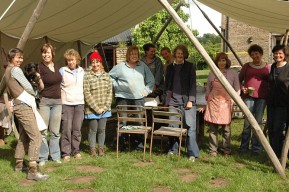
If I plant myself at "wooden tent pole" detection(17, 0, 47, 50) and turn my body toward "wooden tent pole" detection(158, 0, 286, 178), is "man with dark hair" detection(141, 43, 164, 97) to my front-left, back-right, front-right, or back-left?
front-left

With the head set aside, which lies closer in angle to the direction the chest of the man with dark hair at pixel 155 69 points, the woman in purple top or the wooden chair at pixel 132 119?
the wooden chair

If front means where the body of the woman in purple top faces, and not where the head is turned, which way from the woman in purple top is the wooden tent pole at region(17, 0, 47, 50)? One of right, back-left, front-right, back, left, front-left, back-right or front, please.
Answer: front-right

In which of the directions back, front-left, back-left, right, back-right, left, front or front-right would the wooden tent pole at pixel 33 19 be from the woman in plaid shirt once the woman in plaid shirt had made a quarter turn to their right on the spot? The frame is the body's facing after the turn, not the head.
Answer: front-left

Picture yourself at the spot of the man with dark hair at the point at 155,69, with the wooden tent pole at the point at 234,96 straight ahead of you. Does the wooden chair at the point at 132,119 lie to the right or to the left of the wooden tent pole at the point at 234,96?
right

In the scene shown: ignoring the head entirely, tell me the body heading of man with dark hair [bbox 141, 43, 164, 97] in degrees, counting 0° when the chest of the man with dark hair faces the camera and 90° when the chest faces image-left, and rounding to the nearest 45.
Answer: approximately 0°

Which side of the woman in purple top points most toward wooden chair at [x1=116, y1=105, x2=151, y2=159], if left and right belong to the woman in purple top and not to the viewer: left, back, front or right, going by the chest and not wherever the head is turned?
right

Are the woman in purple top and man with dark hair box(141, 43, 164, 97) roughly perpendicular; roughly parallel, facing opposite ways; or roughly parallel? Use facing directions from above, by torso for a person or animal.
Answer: roughly parallel

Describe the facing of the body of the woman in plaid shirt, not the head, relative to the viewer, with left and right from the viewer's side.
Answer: facing the viewer

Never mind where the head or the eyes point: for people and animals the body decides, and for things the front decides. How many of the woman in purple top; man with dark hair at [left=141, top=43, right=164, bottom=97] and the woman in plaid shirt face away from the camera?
0
